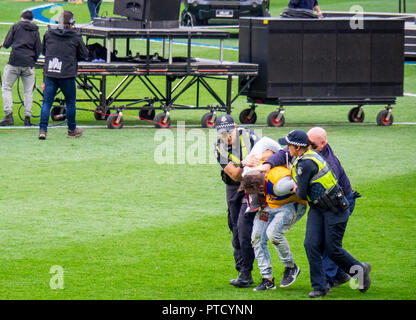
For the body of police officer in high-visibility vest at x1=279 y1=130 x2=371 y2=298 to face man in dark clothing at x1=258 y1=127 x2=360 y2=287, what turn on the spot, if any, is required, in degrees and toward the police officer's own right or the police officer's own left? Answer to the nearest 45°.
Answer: approximately 90° to the police officer's own right

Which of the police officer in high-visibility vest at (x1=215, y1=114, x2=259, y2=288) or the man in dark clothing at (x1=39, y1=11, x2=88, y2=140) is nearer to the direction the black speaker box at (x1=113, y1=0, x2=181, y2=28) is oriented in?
the police officer in high-visibility vest

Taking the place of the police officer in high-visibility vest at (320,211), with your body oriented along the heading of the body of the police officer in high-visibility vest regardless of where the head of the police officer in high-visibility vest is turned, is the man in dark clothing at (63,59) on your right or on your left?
on your right

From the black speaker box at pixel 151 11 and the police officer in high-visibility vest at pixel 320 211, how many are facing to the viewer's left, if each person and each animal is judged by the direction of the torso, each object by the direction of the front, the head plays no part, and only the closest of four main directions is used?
1

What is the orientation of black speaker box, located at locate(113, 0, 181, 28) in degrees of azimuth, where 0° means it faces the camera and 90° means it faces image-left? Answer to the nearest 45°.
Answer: approximately 315°

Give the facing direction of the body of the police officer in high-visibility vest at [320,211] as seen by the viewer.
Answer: to the viewer's left

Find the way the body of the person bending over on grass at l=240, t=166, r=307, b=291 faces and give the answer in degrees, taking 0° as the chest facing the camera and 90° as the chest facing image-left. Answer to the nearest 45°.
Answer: approximately 45°

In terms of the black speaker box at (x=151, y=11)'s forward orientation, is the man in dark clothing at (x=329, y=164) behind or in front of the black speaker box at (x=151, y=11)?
in front

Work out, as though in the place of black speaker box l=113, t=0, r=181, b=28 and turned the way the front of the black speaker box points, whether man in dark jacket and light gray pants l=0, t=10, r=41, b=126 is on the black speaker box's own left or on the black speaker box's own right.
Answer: on the black speaker box's own right

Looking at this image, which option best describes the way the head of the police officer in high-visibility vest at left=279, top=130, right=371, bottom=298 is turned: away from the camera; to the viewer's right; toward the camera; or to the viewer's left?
to the viewer's left

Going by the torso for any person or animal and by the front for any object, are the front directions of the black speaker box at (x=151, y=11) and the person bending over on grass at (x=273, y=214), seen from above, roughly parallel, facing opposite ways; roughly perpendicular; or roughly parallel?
roughly perpendicular

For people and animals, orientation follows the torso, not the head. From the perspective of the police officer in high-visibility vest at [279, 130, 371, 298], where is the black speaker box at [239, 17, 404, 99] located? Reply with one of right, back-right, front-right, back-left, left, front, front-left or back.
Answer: right
